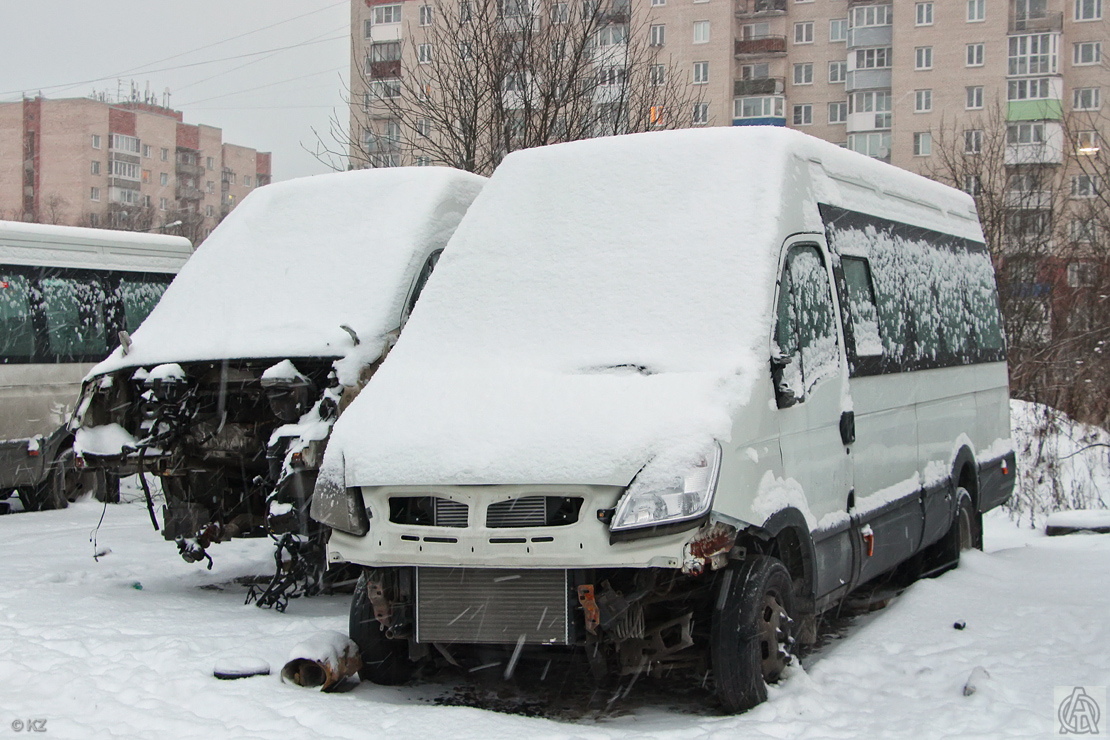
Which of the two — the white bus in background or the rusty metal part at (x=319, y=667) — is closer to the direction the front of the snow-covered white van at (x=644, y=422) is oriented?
the rusty metal part

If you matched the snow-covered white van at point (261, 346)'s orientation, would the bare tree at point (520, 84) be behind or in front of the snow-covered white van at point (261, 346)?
behind

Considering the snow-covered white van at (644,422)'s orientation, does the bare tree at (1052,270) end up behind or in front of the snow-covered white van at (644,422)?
behind

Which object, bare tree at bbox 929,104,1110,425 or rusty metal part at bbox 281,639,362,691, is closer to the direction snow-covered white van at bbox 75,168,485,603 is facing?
the rusty metal part

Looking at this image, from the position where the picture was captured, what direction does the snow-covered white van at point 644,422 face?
facing the viewer and to the left of the viewer

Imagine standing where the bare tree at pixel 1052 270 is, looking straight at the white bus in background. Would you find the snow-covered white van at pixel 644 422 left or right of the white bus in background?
left

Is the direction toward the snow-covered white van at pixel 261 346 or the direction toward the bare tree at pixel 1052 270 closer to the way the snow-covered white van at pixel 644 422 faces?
the snow-covered white van

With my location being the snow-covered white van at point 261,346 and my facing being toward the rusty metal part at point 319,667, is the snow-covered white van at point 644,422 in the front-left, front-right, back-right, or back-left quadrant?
front-left

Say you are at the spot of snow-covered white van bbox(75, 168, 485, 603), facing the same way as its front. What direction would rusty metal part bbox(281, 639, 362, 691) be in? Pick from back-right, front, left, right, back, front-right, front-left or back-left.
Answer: front-left

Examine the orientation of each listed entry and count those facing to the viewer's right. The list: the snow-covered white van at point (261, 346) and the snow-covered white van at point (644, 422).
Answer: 0

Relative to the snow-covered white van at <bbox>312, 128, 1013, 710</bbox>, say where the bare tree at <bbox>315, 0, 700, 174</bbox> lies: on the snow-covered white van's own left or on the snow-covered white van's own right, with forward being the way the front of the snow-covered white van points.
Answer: on the snow-covered white van's own right

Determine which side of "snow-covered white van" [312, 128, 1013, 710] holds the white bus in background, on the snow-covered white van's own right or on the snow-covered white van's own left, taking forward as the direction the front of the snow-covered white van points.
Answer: on the snow-covered white van's own right
